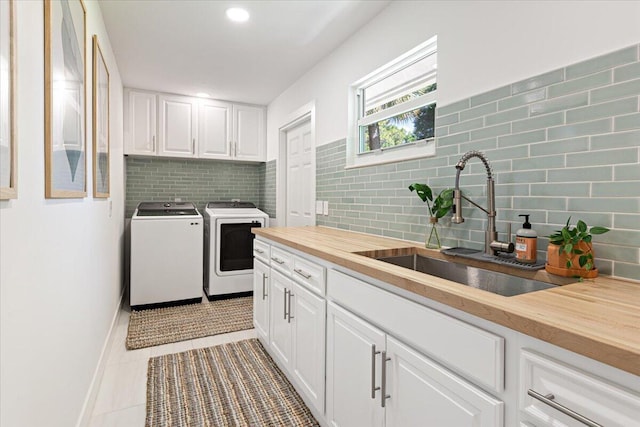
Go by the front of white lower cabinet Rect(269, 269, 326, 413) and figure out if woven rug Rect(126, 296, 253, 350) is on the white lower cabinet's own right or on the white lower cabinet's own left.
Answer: on the white lower cabinet's own right

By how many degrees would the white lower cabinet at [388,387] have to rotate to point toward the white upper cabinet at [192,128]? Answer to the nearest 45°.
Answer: approximately 90° to its right

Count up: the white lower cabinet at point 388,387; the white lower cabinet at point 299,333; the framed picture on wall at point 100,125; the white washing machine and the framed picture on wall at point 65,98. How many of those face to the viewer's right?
2

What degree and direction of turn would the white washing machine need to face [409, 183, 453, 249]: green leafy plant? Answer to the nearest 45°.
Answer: approximately 45° to its left

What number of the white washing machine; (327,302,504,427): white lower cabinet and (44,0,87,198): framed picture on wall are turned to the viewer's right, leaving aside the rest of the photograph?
1

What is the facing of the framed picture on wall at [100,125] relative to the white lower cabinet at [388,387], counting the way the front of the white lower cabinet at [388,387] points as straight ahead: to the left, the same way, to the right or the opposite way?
the opposite way

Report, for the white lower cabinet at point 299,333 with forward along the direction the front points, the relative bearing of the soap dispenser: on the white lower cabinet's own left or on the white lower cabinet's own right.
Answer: on the white lower cabinet's own left

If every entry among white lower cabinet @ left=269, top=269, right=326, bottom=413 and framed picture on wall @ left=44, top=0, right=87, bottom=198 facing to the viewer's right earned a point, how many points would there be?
1

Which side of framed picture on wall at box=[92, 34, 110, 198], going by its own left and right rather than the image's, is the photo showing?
right

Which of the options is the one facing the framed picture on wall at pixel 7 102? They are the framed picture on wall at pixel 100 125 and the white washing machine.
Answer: the white washing machine

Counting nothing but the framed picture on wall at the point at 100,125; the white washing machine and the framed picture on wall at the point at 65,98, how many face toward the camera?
1

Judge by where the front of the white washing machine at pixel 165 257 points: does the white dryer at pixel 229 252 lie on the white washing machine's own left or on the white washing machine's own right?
on the white washing machine's own left

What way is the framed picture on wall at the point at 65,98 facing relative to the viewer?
to the viewer's right

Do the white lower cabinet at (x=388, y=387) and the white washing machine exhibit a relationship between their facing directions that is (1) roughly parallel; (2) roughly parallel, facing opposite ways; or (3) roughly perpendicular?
roughly perpendicular

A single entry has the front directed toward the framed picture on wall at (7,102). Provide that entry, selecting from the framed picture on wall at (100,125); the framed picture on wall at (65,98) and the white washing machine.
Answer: the white washing machine

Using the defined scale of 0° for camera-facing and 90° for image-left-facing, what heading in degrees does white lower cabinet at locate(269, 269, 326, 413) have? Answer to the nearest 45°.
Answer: approximately 45°
